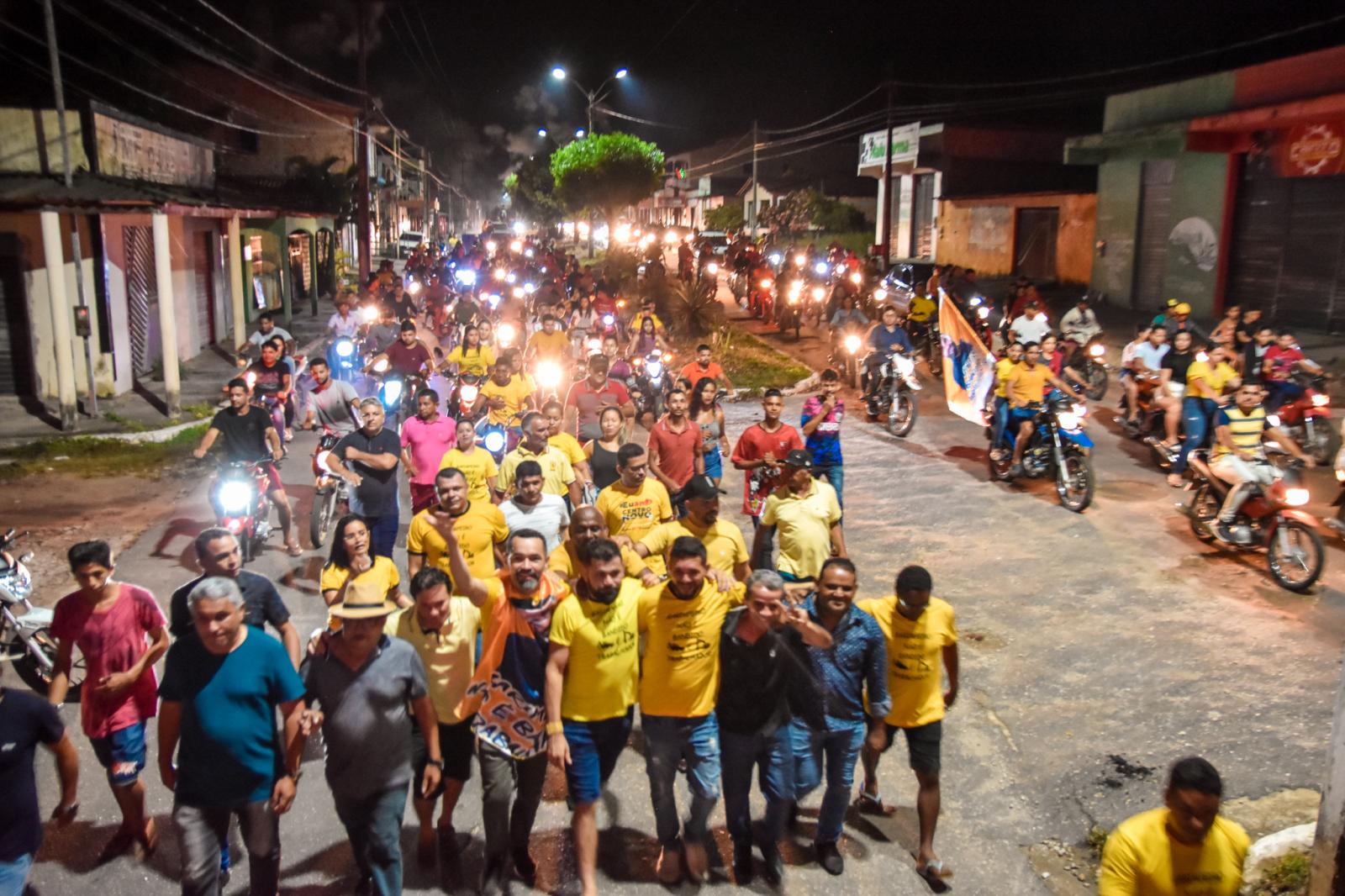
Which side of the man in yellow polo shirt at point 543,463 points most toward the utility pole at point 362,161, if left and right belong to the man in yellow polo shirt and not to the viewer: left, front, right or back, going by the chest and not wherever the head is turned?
back

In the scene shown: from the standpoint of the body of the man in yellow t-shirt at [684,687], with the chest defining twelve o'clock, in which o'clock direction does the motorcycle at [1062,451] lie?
The motorcycle is roughly at 7 o'clock from the man in yellow t-shirt.

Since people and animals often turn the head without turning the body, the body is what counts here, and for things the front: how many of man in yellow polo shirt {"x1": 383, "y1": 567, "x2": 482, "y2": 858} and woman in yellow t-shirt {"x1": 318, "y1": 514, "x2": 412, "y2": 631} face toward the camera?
2

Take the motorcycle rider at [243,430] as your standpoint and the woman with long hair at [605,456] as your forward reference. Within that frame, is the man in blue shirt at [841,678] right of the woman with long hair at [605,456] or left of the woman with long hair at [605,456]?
right

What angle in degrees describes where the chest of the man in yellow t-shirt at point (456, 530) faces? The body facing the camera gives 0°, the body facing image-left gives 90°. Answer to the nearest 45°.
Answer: approximately 0°

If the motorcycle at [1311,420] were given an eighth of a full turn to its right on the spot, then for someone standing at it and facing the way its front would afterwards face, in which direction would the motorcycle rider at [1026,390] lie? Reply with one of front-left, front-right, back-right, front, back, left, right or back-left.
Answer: front-right

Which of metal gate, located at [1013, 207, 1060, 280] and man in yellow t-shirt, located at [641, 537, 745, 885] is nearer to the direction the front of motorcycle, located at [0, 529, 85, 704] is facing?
the man in yellow t-shirt

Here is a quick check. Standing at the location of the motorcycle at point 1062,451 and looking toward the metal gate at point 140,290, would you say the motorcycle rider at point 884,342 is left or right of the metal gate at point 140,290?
right

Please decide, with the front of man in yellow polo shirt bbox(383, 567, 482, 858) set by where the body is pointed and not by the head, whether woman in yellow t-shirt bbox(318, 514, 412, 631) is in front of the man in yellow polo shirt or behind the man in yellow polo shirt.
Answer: behind
